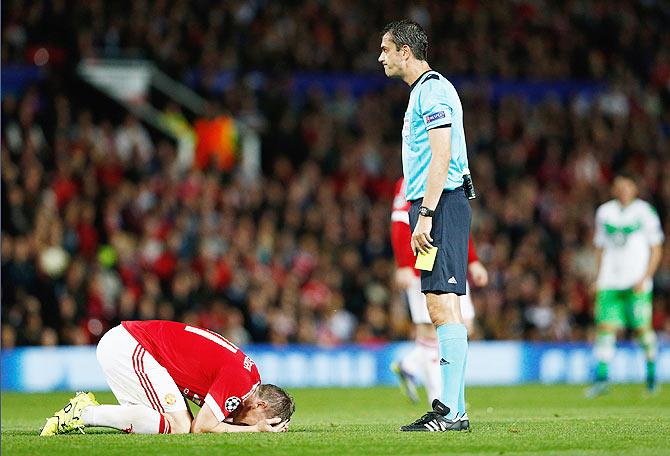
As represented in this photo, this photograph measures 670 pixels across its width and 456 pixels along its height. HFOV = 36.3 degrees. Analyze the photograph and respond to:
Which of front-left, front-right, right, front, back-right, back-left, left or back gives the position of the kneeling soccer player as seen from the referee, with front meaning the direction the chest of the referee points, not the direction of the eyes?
front

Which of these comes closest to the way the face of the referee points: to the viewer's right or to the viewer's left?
to the viewer's left

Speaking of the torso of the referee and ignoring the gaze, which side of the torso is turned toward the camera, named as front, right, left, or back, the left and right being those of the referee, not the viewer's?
left

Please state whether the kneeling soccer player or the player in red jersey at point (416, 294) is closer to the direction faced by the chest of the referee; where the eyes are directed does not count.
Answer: the kneeling soccer player

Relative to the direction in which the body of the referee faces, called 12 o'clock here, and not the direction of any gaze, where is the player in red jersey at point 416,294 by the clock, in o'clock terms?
The player in red jersey is roughly at 3 o'clock from the referee.
